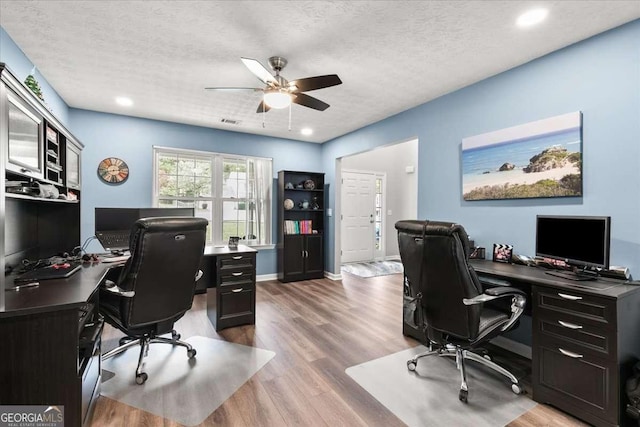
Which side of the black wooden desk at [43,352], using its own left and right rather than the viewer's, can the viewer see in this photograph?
right

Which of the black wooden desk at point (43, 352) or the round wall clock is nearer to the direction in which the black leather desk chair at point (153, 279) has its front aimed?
the round wall clock

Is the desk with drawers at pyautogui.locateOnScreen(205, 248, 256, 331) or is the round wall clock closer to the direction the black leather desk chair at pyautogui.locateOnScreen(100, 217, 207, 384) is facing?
the round wall clock

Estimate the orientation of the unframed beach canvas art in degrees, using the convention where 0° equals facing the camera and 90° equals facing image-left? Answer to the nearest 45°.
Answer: approximately 45°

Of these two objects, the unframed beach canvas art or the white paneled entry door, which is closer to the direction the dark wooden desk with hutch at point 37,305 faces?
the unframed beach canvas art

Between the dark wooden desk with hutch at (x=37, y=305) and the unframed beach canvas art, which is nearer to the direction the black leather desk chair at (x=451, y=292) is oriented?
the unframed beach canvas art
